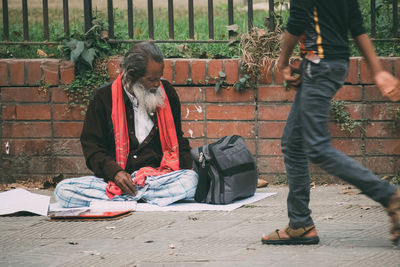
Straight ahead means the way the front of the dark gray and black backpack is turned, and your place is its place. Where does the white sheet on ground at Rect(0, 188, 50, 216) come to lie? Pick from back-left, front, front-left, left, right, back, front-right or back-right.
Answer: back-right

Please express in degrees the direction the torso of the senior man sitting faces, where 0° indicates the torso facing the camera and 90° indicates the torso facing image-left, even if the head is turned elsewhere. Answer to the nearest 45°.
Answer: approximately 0°

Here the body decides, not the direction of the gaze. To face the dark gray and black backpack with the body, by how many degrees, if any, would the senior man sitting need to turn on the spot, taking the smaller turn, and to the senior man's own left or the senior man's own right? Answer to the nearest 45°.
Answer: approximately 90° to the senior man's own left

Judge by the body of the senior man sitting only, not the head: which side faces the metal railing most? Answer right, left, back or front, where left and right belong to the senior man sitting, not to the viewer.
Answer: back

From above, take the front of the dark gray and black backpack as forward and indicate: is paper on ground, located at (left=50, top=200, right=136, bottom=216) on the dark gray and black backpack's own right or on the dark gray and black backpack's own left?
on the dark gray and black backpack's own right

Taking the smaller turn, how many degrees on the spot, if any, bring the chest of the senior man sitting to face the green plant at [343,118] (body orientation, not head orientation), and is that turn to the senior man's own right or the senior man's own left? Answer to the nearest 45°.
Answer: approximately 90° to the senior man's own left

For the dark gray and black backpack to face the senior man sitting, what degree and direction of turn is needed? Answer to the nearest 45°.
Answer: approximately 135° to its right

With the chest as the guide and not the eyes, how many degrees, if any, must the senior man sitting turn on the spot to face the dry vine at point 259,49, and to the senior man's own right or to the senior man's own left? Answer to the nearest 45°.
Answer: approximately 135° to the senior man's own left

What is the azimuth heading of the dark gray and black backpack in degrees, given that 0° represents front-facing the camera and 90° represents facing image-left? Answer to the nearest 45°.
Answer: approximately 315°

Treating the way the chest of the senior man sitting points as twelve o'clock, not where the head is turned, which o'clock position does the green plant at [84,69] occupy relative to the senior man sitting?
The green plant is roughly at 5 o'clock from the senior man sitting.

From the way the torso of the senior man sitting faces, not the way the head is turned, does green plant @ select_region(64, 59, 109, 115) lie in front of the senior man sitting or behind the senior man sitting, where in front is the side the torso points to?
behind
